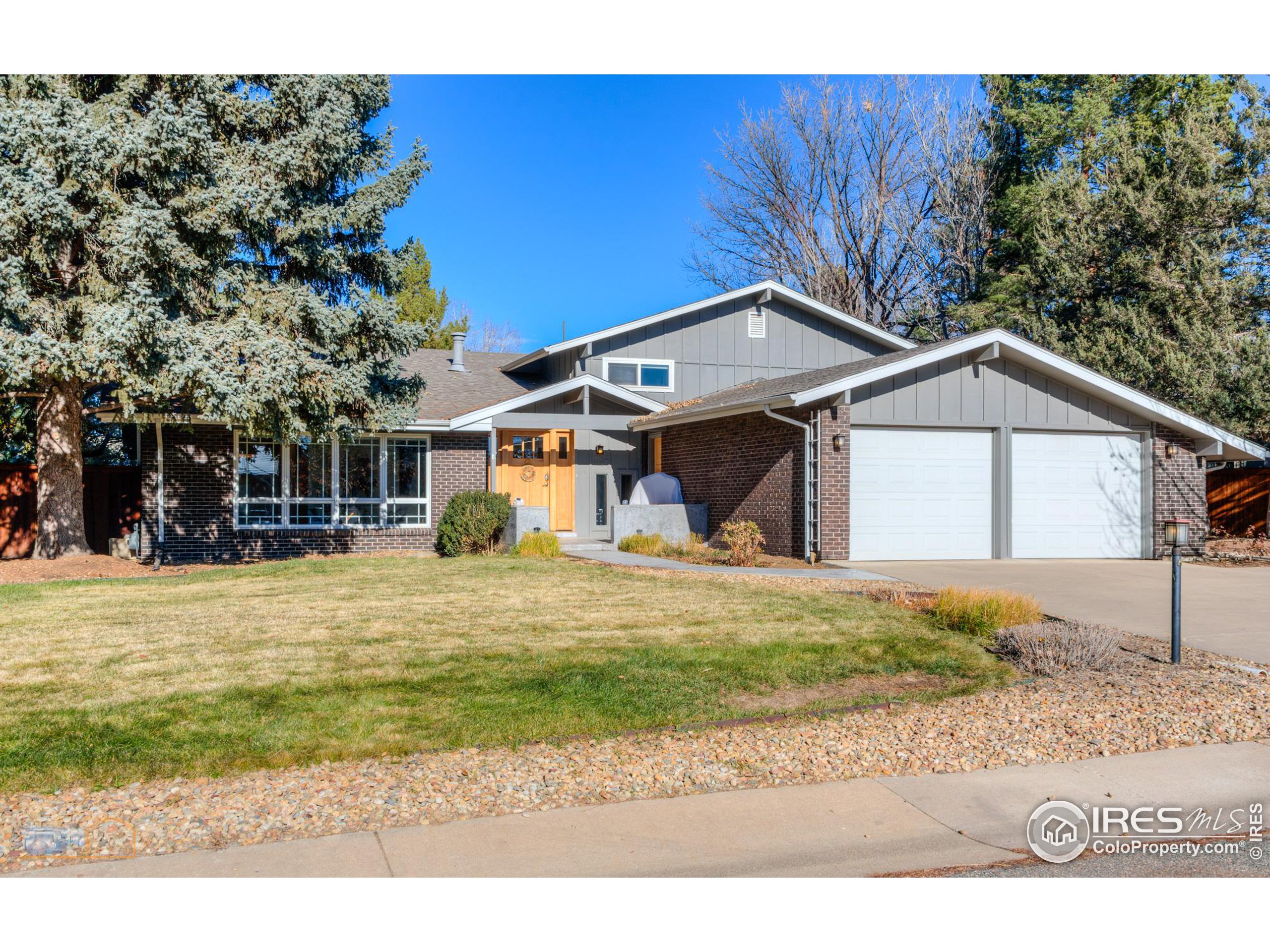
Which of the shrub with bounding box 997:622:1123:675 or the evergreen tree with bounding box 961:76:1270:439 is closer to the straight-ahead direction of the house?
the shrub

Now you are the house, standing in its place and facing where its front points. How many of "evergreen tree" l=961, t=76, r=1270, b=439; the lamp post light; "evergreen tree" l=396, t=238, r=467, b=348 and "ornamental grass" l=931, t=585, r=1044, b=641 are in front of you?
2

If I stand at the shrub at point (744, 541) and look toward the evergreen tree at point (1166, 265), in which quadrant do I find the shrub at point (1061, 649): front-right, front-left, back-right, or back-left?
back-right

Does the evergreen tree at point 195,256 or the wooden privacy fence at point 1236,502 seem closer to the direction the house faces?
the evergreen tree

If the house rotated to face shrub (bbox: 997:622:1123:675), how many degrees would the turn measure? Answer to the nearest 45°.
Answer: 0° — it already faces it

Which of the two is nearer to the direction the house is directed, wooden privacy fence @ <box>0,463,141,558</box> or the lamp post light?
the lamp post light

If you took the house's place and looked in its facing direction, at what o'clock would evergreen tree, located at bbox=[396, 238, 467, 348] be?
The evergreen tree is roughly at 5 o'clock from the house.

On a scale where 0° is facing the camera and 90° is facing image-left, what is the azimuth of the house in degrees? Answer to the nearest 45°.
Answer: approximately 0°

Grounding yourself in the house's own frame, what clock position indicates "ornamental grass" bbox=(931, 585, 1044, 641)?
The ornamental grass is roughly at 12 o'clock from the house.

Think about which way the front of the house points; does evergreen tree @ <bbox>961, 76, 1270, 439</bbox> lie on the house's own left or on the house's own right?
on the house's own left

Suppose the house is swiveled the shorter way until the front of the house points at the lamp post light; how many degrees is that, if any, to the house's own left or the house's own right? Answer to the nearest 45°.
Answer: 0° — it already faces it

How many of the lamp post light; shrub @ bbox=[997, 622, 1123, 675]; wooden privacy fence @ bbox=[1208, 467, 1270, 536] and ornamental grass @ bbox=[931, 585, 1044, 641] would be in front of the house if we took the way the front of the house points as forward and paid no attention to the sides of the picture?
3

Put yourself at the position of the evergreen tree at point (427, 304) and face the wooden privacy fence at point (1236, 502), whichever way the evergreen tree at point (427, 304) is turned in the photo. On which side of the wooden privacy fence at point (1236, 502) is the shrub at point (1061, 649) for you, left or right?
right
